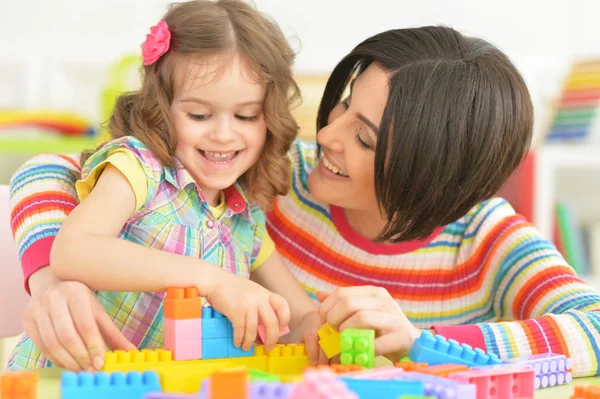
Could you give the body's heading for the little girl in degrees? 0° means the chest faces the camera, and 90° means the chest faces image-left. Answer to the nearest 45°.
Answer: approximately 315°

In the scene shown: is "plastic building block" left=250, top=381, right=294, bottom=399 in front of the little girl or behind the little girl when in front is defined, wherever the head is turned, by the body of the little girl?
in front

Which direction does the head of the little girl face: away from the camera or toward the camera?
toward the camera
